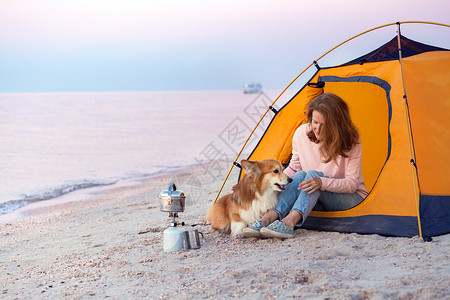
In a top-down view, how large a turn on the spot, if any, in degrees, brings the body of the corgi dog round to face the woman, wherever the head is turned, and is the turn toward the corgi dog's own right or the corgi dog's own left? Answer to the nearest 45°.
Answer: approximately 45° to the corgi dog's own left

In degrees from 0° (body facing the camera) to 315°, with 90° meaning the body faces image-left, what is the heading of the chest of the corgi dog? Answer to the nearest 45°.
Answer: approximately 315°

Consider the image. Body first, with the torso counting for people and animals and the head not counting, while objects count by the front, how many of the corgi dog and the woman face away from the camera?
0

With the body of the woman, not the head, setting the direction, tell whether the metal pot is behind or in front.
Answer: in front

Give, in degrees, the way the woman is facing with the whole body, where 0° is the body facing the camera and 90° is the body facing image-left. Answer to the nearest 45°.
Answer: approximately 45°

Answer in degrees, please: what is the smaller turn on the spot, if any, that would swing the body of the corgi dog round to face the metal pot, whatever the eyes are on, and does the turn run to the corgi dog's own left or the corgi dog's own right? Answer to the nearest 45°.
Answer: approximately 135° to the corgi dog's own right
